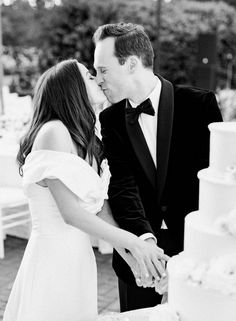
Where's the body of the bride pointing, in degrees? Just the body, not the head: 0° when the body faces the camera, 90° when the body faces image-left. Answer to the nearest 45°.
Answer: approximately 270°

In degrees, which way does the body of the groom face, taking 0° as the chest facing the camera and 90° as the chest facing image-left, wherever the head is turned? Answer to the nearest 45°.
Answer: approximately 45°

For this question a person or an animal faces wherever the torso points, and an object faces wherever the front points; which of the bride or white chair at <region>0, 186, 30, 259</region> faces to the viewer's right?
the bride

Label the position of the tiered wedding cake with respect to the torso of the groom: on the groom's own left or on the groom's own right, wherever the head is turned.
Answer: on the groom's own left

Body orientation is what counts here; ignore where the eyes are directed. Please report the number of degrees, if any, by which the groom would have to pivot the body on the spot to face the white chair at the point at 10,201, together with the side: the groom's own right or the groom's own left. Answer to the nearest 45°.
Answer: approximately 90° to the groom's own right

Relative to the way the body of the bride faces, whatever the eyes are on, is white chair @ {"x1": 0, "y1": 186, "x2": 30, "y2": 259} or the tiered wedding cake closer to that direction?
the tiered wedding cake

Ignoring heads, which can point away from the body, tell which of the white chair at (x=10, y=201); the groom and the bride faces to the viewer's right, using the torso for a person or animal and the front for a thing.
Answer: the bride
